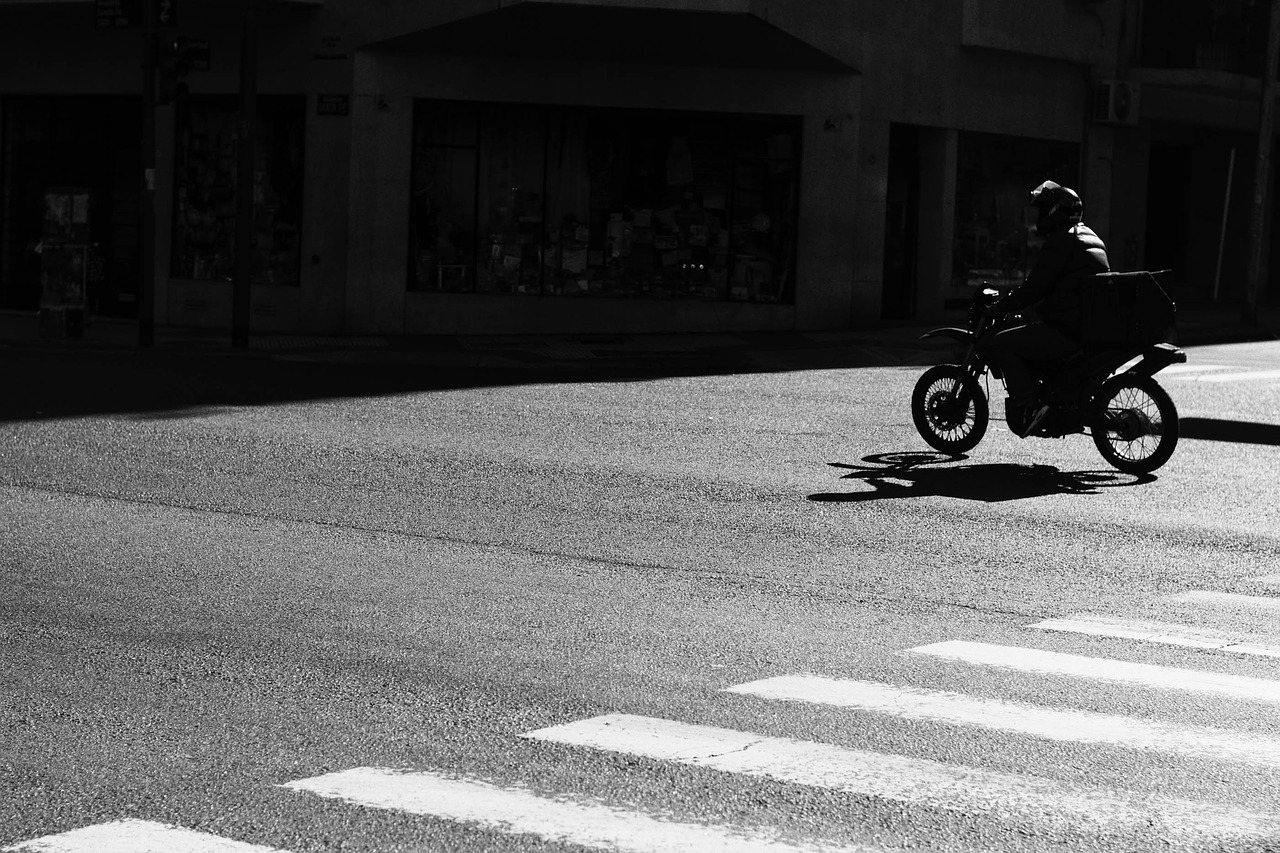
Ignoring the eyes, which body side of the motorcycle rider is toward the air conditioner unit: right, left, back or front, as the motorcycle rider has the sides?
right

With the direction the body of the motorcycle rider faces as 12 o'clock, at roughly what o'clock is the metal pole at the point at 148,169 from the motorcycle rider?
The metal pole is roughly at 1 o'clock from the motorcycle rider.

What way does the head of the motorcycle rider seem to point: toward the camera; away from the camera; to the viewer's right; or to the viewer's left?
to the viewer's left

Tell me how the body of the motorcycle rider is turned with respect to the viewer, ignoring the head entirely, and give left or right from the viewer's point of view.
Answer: facing to the left of the viewer

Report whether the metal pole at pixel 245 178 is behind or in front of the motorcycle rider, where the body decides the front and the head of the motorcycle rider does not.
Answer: in front
